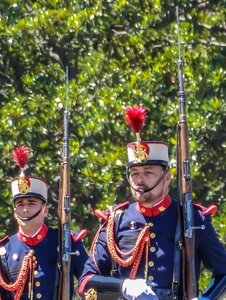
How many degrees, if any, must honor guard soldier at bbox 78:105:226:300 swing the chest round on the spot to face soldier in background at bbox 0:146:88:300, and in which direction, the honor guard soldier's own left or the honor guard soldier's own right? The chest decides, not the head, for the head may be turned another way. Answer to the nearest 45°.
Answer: approximately 135° to the honor guard soldier's own right

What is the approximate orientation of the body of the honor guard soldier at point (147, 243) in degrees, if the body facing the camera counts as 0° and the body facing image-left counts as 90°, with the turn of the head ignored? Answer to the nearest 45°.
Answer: approximately 0°

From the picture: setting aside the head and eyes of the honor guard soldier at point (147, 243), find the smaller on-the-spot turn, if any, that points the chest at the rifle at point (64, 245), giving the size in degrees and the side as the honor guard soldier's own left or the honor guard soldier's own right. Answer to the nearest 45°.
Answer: approximately 135° to the honor guard soldier's own right
